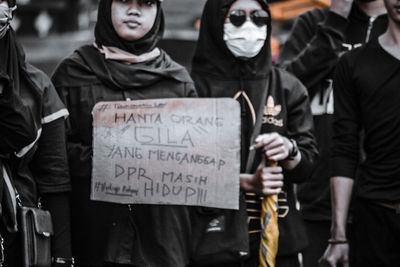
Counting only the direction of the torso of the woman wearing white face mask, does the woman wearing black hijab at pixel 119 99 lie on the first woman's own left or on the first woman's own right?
on the first woman's own right

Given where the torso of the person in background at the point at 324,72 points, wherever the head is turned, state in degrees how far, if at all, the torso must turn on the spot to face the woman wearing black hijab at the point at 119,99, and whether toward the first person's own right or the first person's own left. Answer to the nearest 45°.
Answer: approximately 90° to the first person's own right

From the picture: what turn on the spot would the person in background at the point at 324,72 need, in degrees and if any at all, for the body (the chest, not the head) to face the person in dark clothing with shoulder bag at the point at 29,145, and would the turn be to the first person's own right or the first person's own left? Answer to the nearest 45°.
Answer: approximately 90° to the first person's own right

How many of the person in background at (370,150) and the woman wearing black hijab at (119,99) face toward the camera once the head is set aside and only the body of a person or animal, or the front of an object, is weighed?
2

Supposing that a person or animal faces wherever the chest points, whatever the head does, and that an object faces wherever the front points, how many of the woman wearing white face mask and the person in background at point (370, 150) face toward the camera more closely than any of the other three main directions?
2

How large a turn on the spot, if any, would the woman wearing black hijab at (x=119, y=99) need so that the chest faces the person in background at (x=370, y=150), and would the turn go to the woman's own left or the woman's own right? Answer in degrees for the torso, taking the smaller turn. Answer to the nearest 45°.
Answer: approximately 90° to the woman's own left

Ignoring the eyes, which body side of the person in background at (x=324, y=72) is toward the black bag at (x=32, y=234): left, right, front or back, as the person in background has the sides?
right
